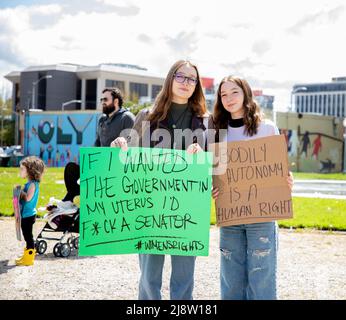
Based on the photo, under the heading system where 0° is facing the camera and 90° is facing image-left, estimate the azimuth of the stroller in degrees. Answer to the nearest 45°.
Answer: approximately 45°

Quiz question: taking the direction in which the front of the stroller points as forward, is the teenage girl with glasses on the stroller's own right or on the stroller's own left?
on the stroller's own left

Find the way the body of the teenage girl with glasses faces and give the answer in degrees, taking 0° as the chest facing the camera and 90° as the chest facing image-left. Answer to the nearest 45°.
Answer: approximately 0°

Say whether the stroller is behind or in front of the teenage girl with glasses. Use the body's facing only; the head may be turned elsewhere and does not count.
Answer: behind
